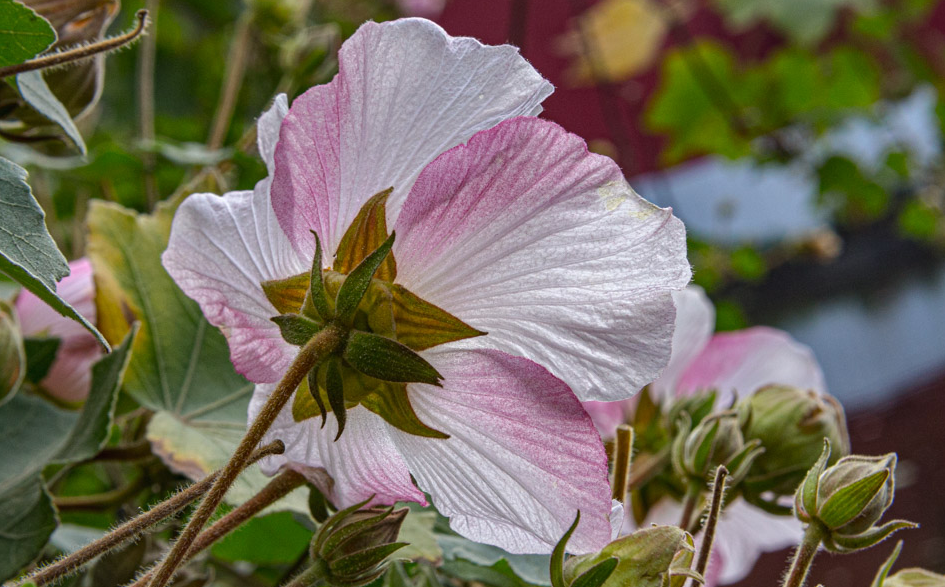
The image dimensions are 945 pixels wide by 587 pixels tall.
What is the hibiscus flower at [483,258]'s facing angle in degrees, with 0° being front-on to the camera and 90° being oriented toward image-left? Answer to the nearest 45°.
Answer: approximately 225°
